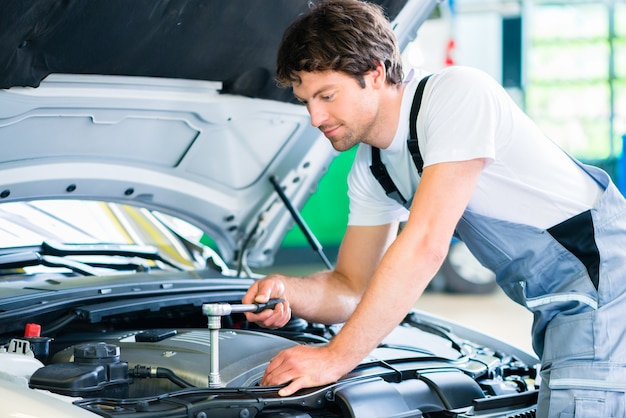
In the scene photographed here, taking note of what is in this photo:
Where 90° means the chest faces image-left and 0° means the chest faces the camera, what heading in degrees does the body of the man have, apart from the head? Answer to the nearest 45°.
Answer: approximately 45°
